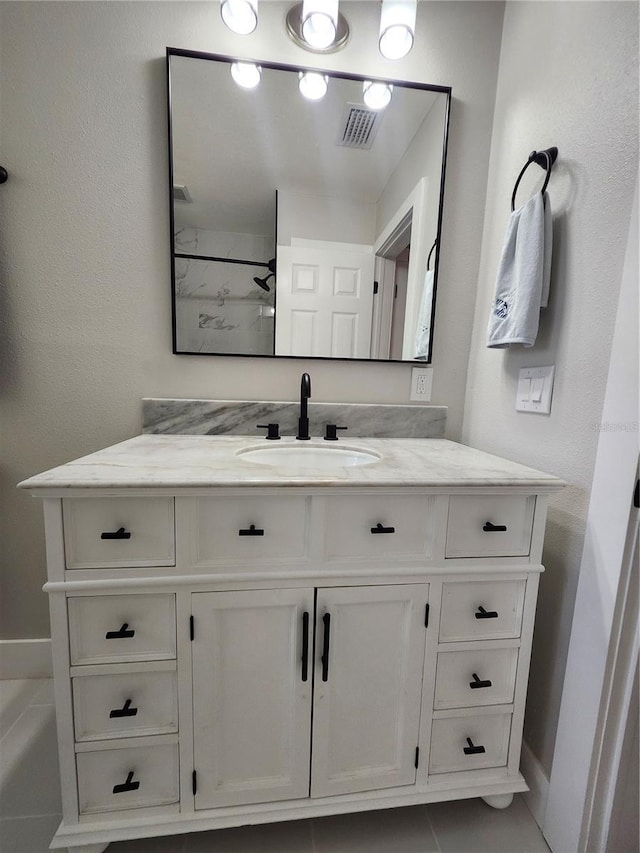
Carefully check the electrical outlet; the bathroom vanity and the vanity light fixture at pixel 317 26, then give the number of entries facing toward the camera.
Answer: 3

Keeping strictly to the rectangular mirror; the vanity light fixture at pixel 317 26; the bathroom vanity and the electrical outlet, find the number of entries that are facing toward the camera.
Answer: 4

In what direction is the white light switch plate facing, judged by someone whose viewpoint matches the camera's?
facing the viewer and to the left of the viewer

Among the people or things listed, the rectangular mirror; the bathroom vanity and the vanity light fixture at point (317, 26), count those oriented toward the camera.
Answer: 3

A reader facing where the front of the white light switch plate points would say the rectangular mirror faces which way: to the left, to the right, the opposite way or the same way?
to the left

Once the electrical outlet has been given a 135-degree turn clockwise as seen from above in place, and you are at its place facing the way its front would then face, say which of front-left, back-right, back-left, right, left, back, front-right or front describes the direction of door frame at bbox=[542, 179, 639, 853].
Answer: back

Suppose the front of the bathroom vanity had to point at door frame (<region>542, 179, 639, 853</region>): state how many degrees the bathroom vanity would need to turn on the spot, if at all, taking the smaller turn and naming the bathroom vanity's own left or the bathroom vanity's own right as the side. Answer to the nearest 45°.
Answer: approximately 90° to the bathroom vanity's own left

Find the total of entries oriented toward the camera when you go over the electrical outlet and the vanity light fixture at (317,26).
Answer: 2

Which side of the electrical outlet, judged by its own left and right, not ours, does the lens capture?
front

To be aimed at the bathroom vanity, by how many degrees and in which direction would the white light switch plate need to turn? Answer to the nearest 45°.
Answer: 0° — it already faces it

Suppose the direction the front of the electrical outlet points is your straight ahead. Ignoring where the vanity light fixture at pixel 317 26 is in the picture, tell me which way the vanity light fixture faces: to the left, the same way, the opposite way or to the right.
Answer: the same way

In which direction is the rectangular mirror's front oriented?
toward the camera

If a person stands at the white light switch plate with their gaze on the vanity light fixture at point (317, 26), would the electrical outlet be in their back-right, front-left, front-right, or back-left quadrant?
front-right

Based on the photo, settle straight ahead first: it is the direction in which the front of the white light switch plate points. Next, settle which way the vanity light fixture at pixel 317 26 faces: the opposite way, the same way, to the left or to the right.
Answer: to the left
